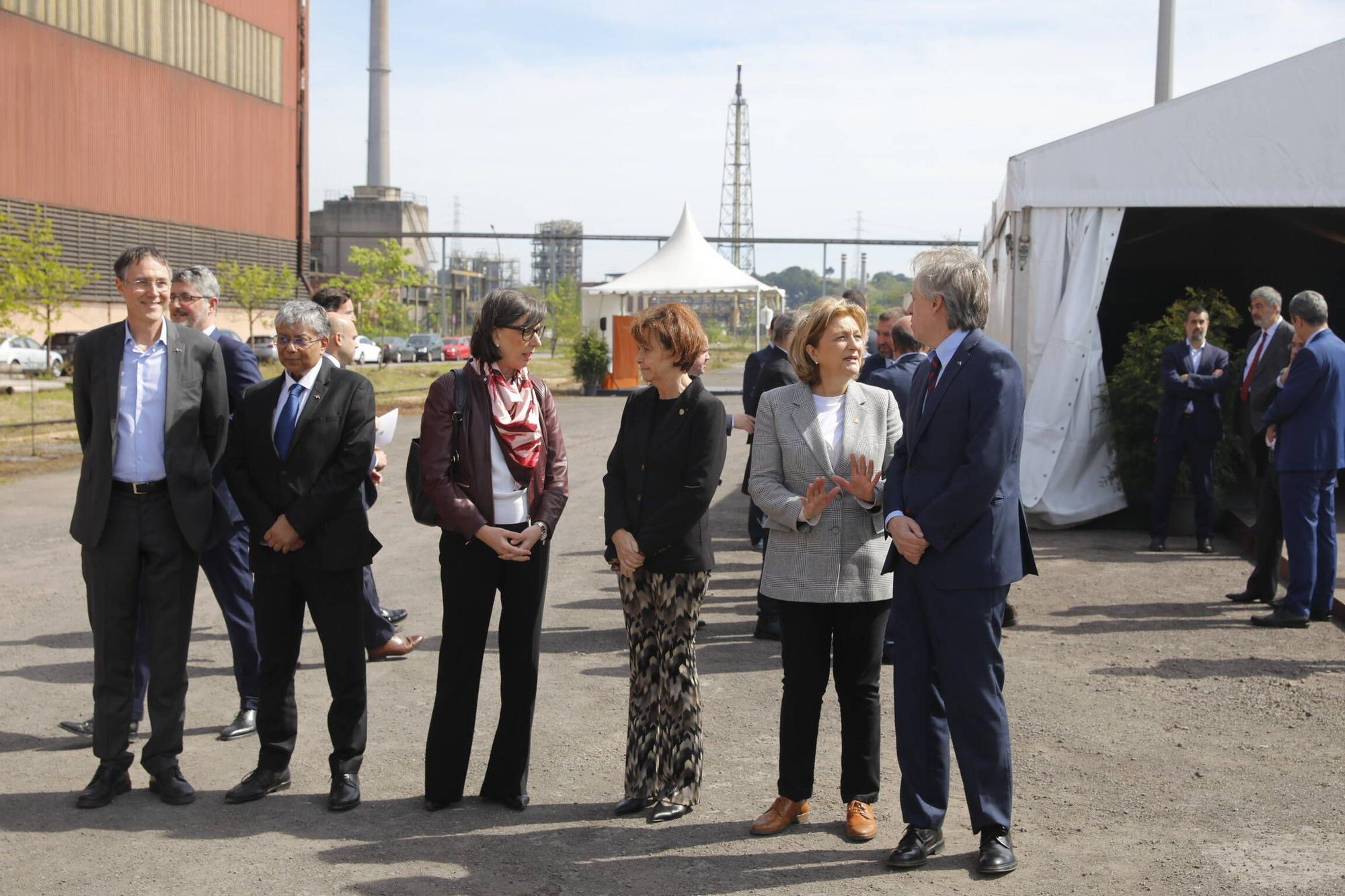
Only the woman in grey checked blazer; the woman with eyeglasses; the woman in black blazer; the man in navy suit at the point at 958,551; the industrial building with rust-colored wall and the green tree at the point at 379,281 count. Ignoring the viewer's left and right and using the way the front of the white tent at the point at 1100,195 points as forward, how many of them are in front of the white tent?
4

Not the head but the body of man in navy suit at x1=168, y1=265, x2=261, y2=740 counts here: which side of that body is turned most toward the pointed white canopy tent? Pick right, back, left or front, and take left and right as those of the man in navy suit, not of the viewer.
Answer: back

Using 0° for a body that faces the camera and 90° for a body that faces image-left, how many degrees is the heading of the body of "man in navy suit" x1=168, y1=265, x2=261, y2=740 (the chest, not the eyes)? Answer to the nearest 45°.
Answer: approximately 45°

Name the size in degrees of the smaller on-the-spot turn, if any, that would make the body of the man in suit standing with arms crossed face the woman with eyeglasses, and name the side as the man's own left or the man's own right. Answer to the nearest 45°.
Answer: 0° — they already face them

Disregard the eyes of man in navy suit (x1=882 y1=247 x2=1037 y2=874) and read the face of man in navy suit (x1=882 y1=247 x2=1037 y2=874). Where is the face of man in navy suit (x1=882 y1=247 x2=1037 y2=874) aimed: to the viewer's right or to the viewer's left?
to the viewer's left

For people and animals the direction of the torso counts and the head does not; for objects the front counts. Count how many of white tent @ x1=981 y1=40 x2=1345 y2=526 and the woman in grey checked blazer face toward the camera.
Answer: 2

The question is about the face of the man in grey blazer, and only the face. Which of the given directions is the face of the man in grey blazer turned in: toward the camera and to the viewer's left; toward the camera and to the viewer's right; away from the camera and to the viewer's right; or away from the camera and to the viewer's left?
toward the camera and to the viewer's right

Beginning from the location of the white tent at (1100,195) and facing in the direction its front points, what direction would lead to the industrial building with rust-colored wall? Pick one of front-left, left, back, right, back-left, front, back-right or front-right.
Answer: back-right

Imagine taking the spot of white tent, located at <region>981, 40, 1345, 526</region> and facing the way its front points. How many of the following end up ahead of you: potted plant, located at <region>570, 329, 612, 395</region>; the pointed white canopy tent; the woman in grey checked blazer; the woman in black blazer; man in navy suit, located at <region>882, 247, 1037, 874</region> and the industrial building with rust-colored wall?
3

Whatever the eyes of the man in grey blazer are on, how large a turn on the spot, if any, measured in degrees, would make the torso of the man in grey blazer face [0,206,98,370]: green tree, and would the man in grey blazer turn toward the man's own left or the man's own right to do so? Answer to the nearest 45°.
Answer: approximately 180°

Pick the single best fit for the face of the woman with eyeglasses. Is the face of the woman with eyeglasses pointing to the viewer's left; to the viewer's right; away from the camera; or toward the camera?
to the viewer's right
